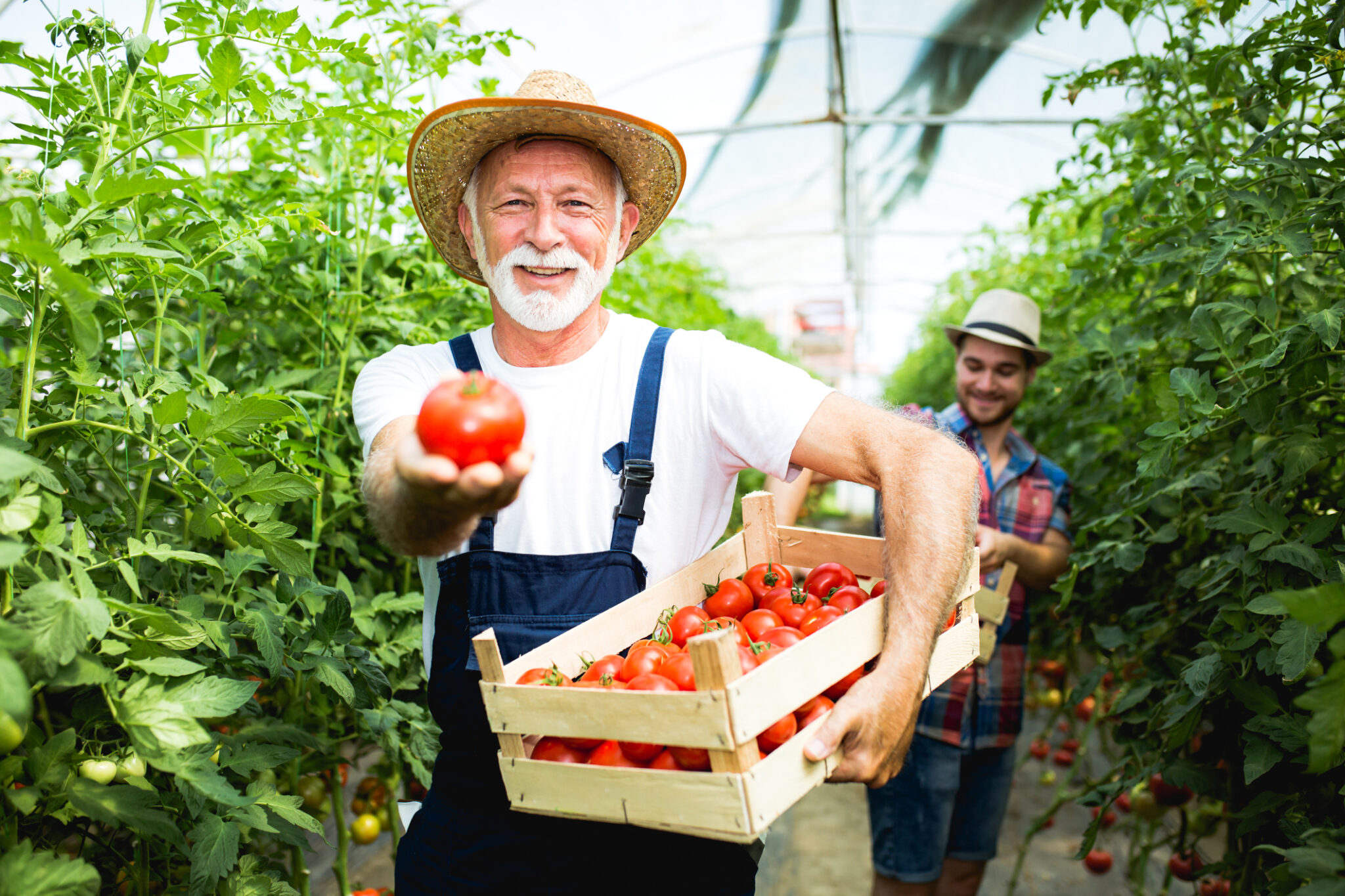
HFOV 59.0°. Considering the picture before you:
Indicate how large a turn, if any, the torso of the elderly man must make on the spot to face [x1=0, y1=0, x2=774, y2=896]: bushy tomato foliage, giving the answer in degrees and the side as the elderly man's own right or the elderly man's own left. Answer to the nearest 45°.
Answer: approximately 90° to the elderly man's own right

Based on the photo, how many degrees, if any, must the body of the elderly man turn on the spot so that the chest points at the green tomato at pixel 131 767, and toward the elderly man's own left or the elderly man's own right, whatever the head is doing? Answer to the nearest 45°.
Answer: approximately 45° to the elderly man's own right

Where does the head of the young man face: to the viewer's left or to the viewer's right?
to the viewer's left

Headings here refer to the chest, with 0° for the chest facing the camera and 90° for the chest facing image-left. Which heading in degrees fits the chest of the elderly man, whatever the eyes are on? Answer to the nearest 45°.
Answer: approximately 0°
